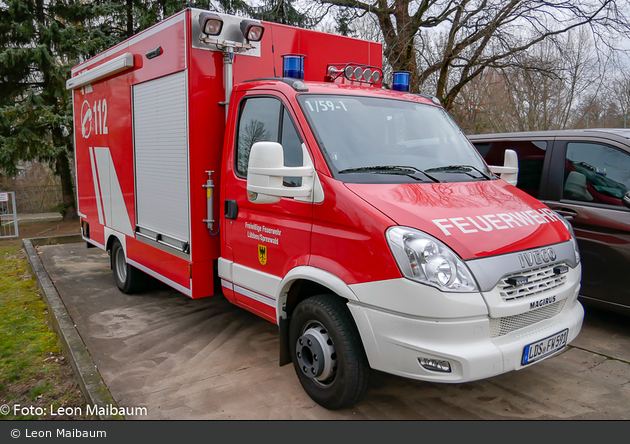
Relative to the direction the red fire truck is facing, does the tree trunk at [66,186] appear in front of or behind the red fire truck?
behind

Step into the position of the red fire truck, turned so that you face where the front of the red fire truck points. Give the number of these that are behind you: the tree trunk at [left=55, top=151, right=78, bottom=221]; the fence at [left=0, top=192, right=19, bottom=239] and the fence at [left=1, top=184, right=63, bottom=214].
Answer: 3

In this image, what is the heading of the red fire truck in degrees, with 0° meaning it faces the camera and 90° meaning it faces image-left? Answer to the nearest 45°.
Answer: approximately 315°

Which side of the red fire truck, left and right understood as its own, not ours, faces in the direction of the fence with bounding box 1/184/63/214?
back

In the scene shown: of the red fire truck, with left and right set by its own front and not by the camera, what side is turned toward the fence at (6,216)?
back
